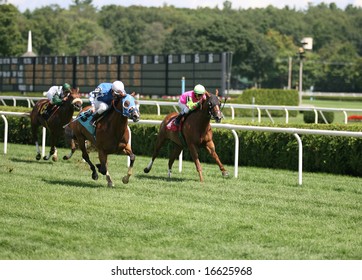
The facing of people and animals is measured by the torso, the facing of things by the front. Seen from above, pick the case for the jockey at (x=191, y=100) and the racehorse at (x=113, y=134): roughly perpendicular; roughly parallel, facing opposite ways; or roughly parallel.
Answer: roughly parallel

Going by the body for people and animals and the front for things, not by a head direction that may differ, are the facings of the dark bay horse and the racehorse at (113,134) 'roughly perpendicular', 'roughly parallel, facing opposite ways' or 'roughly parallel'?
roughly parallel

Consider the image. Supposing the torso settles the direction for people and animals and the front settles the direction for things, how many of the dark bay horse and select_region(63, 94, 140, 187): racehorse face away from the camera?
0

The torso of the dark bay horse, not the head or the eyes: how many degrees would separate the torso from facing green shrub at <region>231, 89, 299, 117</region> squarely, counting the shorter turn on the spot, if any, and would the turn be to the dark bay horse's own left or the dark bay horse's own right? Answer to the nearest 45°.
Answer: approximately 90° to the dark bay horse's own left

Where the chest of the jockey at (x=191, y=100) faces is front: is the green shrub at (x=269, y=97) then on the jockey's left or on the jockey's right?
on the jockey's left

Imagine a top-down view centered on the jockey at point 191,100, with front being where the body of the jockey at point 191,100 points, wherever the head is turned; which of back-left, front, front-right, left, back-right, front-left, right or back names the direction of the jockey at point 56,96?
back

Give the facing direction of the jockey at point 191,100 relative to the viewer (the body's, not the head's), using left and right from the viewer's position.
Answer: facing the viewer and to the right of the viewer

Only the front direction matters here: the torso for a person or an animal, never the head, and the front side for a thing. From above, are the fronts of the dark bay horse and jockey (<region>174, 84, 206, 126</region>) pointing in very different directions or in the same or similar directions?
same or similar directions
